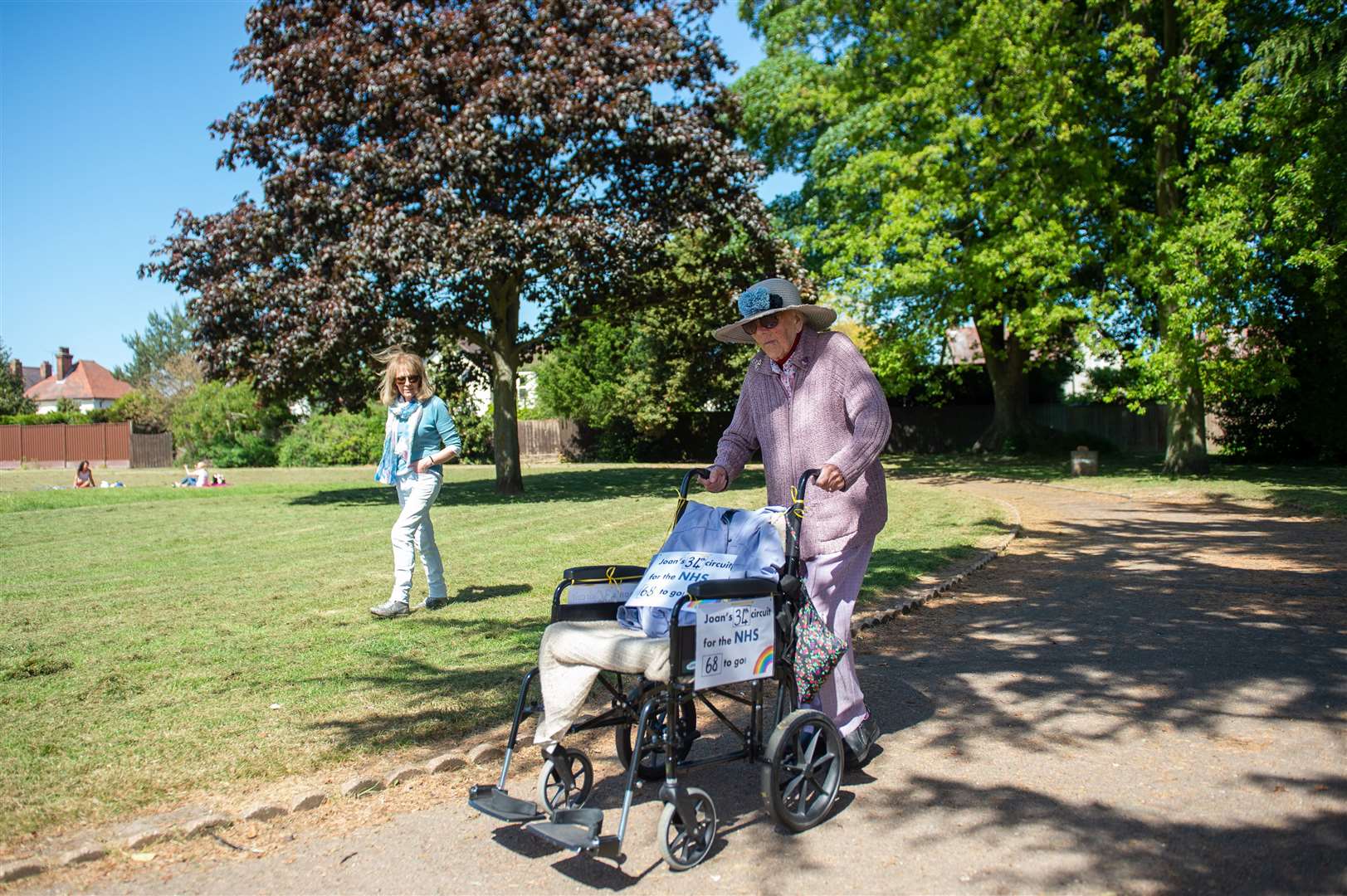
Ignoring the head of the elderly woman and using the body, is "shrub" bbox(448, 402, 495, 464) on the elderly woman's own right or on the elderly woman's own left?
on the elderly woman's own right

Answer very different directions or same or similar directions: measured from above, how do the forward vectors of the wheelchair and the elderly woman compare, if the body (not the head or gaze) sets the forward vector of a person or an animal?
same or similar directions

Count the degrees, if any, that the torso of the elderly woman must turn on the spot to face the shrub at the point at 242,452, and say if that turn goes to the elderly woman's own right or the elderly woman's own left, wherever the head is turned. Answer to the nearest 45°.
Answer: approximately 90° to the elderly woman's own right

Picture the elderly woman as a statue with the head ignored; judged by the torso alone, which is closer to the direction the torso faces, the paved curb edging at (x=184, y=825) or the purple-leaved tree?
the paved curb edging

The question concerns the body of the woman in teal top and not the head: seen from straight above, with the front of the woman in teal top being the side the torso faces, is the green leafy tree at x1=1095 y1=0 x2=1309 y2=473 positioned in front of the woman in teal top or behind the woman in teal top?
behind

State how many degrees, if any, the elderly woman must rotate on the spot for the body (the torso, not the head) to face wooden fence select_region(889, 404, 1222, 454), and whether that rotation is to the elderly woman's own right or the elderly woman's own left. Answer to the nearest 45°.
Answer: approximately 135° to the elderly woman's own right

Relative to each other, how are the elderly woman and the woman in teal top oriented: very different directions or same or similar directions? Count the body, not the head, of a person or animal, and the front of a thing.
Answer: same or similar directions

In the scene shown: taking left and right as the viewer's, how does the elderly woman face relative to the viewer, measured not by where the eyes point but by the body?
facing the viewer and to the left of the viewer

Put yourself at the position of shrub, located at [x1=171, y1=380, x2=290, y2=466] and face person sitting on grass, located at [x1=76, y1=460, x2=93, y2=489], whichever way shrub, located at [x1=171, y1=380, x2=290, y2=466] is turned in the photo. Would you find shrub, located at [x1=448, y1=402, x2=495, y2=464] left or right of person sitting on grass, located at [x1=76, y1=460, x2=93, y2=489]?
left

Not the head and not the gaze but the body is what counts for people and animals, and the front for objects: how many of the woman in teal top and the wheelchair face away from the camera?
0

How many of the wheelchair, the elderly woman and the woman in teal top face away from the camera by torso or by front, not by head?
0

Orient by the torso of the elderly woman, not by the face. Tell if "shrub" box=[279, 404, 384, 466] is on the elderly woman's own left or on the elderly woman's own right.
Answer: on the elderly woman's own right

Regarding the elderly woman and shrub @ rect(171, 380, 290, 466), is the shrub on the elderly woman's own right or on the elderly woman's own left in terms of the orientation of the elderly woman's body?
on the elderly woman's own right

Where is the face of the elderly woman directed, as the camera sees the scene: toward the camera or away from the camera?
toward the camera

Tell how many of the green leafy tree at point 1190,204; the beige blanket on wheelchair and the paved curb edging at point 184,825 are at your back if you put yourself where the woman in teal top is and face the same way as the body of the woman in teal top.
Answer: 1

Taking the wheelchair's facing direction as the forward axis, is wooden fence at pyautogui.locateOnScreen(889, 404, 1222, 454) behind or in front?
behind
